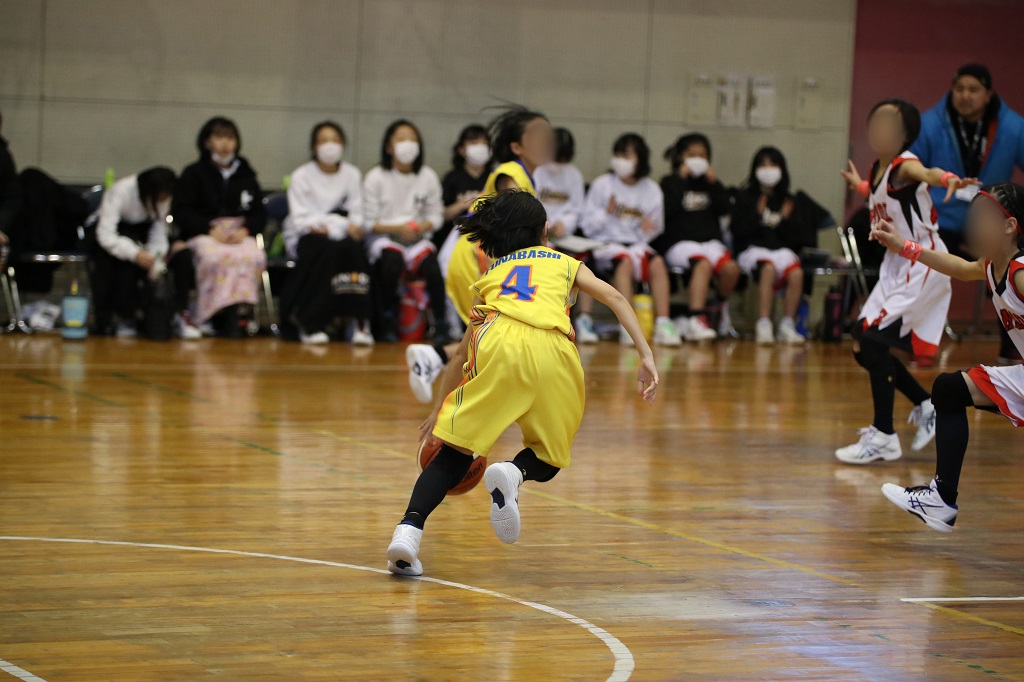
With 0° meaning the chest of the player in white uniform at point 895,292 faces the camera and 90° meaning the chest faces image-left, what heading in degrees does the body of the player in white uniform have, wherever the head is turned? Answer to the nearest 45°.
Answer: approximately 45°

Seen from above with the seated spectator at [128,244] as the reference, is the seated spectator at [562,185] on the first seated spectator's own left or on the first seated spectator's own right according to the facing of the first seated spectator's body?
on the first seated spectator's own left

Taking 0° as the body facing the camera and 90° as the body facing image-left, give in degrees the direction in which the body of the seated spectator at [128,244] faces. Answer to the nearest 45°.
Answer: approximately 315°

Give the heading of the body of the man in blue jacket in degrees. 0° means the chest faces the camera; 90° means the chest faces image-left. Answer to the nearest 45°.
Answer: approximately 0°
